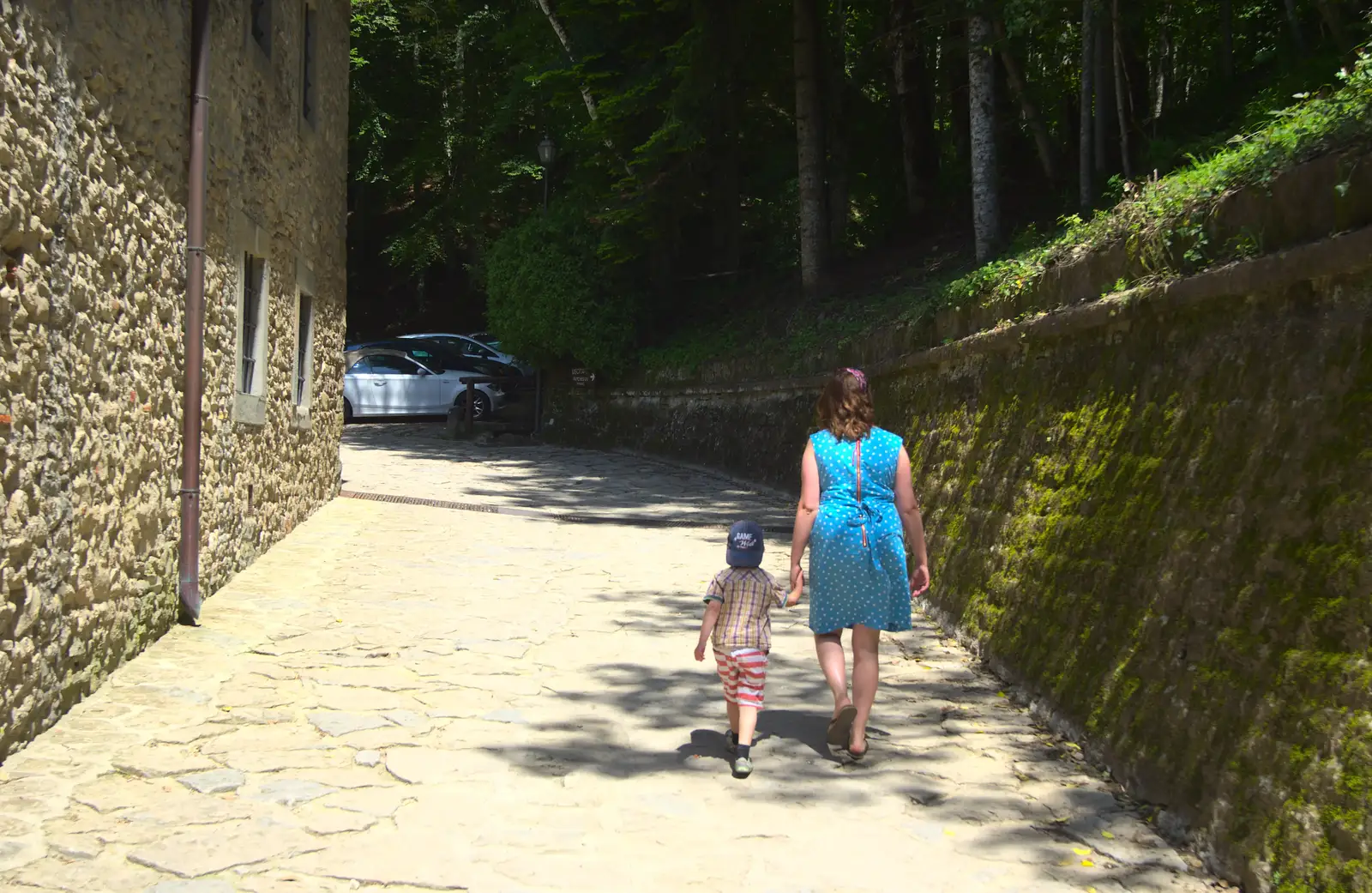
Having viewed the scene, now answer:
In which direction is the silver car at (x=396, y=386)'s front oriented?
to the viewer's right

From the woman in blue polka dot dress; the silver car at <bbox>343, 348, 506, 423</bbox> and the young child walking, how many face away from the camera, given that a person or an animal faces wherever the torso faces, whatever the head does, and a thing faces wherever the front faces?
2

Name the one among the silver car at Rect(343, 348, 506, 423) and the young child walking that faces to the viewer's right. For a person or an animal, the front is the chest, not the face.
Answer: the silver car

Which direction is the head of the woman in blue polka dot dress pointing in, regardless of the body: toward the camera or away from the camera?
away from the camera

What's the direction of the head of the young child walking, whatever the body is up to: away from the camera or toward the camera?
away from the camera

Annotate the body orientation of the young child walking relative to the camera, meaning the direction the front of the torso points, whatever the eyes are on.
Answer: away from the camera

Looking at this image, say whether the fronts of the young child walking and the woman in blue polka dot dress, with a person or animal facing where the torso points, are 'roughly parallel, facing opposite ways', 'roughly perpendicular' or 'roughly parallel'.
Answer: roughly parallel

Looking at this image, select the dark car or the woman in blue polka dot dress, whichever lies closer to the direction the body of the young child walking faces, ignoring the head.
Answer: the dark car

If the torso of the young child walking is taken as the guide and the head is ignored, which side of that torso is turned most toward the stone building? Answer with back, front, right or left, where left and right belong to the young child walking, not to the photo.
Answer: left

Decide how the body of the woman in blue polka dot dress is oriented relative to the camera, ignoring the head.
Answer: away from the camera

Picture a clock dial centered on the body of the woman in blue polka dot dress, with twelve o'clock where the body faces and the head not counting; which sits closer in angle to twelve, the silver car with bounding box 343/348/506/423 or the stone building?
the silver car

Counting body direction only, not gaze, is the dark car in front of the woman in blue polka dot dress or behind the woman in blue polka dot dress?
in front
